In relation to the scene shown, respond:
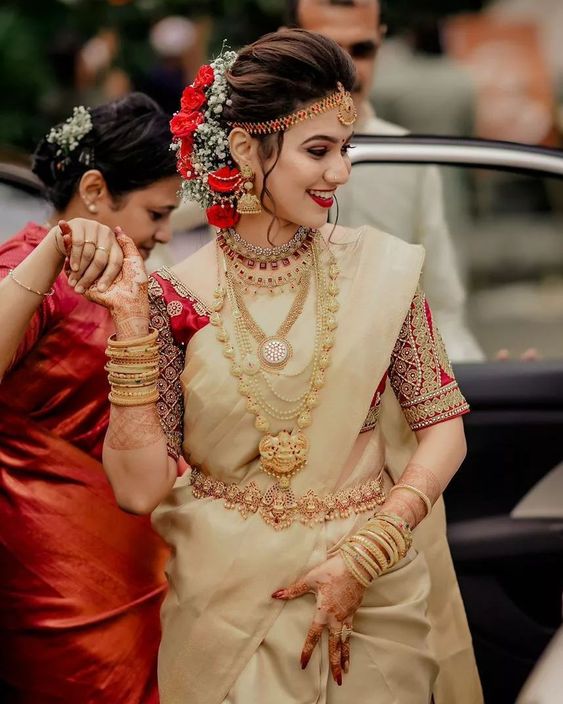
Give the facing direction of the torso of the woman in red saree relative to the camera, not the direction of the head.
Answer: to the viewer's right

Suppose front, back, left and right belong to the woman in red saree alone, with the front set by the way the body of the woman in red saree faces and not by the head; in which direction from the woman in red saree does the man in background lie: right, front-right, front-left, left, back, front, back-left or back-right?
front-left

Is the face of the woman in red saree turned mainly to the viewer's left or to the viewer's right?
to the viewer's right
